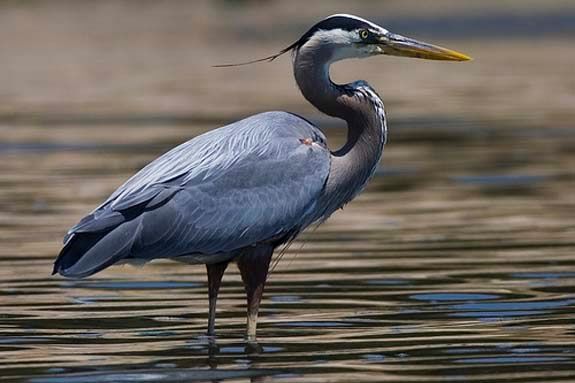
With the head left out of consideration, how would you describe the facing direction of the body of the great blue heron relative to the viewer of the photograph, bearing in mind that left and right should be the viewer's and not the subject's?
facing to the right of the viewer
